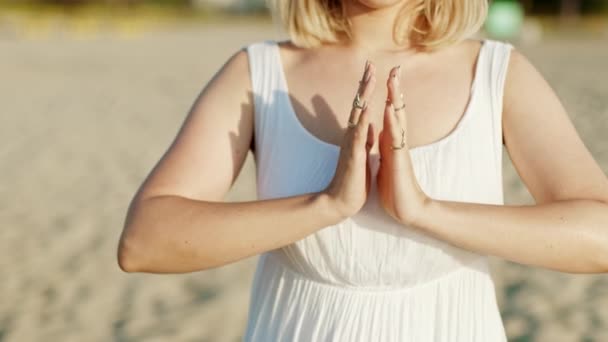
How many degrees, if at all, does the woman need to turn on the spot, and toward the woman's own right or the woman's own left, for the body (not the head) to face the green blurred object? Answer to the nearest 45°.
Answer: approximately 180°

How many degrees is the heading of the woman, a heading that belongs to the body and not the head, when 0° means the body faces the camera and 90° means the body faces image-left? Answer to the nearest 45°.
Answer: approximately 0°
